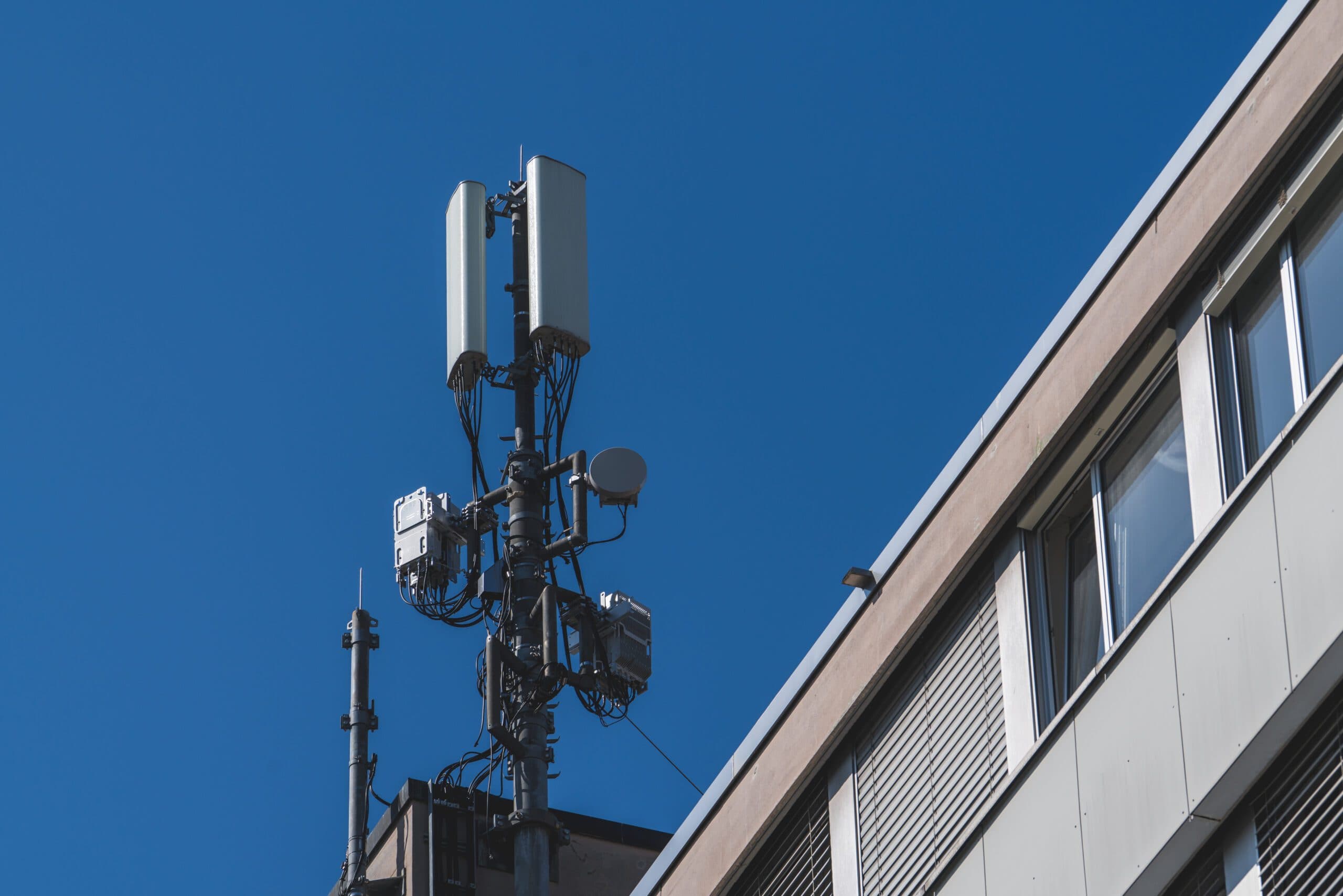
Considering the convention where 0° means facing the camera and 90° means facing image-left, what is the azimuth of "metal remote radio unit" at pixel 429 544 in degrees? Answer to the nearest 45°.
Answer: approximately 45°

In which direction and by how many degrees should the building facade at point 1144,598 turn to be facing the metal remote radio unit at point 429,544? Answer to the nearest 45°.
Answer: approximately 90° to its right

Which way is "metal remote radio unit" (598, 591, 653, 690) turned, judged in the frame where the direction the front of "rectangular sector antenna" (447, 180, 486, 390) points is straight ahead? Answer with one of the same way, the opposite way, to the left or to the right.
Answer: to the left

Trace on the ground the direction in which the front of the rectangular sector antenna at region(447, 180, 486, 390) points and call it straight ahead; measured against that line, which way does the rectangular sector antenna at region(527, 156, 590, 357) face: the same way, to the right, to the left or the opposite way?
to the left

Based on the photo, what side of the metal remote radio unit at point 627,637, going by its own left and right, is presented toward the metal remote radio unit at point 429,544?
back

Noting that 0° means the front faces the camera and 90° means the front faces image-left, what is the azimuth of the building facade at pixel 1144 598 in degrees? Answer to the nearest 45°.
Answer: approximately 45°

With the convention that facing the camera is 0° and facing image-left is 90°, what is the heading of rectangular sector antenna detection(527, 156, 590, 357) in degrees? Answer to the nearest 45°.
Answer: approximately 315°
